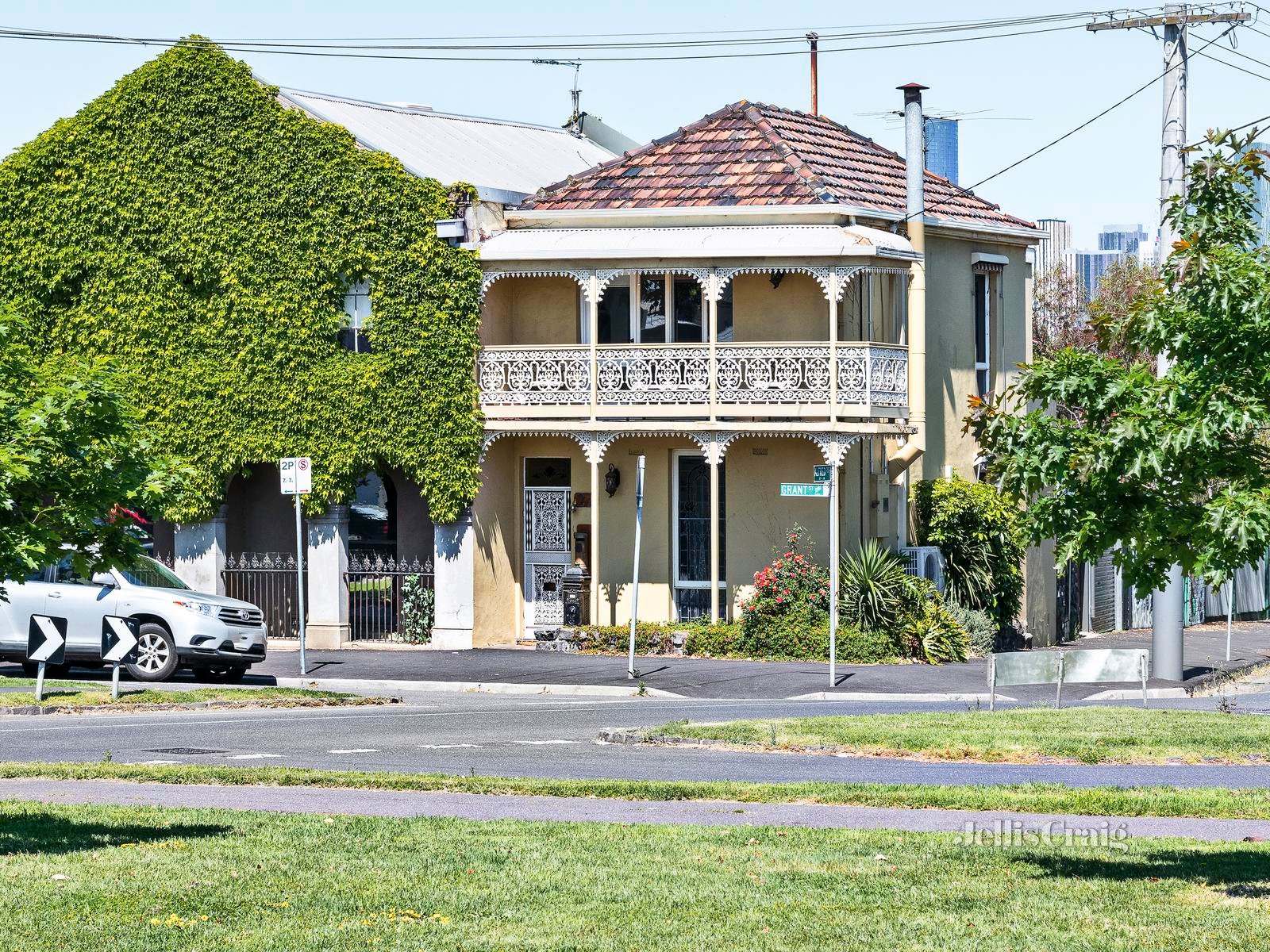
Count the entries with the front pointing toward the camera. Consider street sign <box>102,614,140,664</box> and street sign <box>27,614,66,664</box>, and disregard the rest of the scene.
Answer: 2

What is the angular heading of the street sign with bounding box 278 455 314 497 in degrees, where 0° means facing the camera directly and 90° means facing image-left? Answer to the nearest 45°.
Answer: approximately 0°

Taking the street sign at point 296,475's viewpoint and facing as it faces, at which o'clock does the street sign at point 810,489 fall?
the street sign at point 810,489 is roughly at 9 o'clock from the street sign at point 296,475.

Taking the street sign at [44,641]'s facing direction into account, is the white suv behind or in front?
behind

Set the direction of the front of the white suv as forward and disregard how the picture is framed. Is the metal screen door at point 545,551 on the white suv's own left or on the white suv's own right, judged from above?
on the white suv's own left

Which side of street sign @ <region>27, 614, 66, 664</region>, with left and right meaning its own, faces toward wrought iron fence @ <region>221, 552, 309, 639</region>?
back
